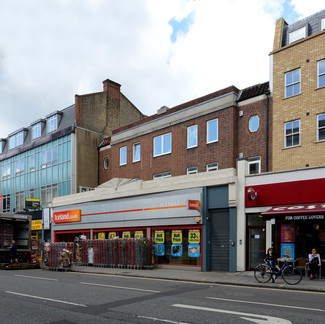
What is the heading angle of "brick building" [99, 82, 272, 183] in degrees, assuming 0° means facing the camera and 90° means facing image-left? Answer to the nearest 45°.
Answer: approximately 45°

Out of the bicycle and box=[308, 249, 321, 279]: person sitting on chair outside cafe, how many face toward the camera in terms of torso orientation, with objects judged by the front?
1

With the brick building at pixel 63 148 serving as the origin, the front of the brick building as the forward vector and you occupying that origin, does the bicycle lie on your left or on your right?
on your left

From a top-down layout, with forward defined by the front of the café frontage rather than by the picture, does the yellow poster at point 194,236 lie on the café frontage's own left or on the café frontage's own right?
on the café frontage's own right

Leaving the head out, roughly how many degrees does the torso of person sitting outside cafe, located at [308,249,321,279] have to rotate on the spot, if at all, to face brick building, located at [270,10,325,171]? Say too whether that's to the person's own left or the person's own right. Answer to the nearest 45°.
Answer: approximately 180°

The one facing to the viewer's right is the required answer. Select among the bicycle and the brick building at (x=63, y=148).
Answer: the bicycle

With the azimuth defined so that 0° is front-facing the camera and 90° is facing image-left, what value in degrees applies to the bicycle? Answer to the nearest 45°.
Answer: approximately 270°

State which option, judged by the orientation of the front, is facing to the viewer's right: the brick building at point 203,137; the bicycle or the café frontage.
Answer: the bicycle

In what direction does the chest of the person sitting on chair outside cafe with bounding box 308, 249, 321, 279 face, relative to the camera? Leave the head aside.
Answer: toward the camera

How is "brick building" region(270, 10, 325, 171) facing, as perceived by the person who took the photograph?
facing the viewer and to the left of the viewer
